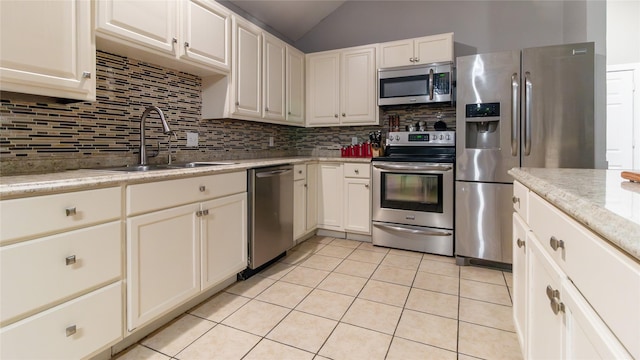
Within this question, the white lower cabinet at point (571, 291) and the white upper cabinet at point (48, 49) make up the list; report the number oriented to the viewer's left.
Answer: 1

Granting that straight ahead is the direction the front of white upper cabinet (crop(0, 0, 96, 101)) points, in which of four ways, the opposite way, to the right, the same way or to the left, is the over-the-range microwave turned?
to the right

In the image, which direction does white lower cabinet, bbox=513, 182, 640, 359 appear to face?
to the viewer's left

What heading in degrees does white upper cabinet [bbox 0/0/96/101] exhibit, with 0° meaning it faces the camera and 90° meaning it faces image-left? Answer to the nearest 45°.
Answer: approximately 315°

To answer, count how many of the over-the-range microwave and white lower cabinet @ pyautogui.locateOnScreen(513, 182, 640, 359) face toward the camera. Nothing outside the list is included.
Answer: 1

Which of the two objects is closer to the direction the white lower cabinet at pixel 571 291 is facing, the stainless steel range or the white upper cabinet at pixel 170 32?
the white upper cabinet

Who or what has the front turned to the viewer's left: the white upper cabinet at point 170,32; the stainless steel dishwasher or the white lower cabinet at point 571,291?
the white lower cabinet

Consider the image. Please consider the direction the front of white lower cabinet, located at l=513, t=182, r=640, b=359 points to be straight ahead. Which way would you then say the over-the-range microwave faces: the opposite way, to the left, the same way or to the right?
to the left
